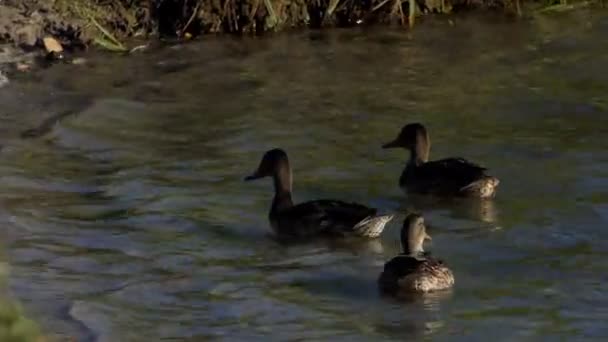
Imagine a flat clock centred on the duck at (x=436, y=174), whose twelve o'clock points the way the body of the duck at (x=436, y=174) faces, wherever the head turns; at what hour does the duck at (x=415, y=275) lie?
the duck at (x=415, y=275) is roughly at 9 o'clock from the duck at (x=436, y=174).

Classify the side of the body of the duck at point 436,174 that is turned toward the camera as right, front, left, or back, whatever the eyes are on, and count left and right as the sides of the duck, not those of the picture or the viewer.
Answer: left

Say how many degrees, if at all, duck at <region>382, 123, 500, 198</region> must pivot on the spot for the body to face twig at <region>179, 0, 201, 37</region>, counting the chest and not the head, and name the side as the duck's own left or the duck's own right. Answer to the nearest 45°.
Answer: approximately 45° to the duck's own right

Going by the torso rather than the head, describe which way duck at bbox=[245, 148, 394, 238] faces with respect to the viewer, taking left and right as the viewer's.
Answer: facing to the left of the viewer

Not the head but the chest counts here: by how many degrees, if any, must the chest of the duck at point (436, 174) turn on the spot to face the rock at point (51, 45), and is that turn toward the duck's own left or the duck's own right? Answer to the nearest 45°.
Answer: approximately 45° to the duck's own right

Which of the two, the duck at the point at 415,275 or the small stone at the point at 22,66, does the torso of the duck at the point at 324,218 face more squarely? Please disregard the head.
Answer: the small stone

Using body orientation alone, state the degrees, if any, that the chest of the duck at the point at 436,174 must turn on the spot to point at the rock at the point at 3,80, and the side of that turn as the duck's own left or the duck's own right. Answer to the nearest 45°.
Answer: approximately 45° to the duck's own right

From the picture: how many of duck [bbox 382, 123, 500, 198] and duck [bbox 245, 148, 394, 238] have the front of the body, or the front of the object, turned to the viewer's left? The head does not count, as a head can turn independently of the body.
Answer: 2
